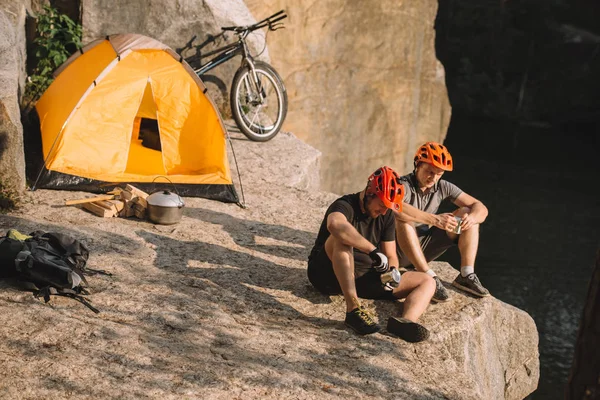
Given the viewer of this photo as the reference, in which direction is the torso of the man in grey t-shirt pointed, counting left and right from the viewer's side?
facing the viewer and to the right of the viewer

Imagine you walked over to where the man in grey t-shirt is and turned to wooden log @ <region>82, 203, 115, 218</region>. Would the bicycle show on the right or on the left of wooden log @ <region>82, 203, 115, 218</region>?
right

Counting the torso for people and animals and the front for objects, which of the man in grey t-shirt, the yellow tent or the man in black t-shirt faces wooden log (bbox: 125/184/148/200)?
the yellow tent

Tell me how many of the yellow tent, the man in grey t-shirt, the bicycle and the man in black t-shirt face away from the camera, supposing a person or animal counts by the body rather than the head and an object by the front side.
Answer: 0

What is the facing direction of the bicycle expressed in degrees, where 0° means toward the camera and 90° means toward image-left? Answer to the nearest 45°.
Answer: approximately 315°

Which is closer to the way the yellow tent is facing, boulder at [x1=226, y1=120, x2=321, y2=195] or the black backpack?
the black backpack

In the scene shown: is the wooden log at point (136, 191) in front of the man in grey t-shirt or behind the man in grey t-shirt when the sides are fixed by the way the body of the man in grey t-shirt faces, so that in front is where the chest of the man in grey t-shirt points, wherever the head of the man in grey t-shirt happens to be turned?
behind

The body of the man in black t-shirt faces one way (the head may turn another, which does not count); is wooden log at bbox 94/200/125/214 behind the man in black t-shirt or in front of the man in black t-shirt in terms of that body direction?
behind

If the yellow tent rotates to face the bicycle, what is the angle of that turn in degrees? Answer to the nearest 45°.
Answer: approximately 135° to its left

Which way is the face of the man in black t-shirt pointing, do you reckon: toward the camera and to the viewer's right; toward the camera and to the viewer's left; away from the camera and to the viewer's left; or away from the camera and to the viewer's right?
toward the camera and to the viewer's right

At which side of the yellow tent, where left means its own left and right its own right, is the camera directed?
front

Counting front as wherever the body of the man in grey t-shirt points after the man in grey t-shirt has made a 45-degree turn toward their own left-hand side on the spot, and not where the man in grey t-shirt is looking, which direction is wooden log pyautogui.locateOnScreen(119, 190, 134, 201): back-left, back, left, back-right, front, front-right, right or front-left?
back

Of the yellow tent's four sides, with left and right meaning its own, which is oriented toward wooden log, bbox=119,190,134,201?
front

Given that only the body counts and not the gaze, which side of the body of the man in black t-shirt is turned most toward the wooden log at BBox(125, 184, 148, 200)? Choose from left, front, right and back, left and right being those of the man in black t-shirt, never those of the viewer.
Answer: back

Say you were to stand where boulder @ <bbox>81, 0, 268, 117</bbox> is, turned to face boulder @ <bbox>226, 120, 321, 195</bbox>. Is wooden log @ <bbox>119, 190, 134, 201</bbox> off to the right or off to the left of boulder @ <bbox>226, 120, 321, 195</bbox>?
right

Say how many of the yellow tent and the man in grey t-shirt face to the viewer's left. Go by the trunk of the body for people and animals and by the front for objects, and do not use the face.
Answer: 0
